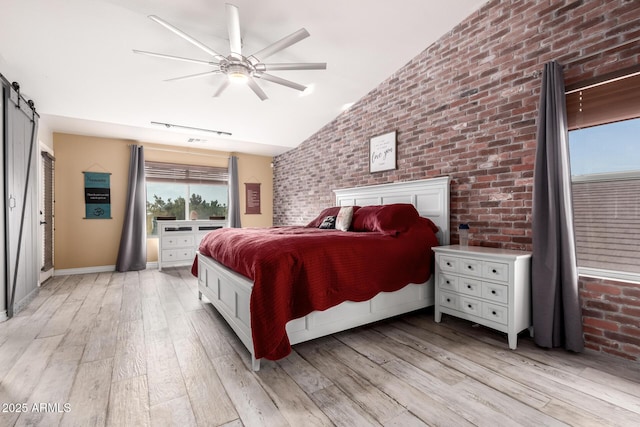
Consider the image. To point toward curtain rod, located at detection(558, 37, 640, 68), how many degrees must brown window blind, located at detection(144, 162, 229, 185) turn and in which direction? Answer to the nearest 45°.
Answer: approximately 45° to its left

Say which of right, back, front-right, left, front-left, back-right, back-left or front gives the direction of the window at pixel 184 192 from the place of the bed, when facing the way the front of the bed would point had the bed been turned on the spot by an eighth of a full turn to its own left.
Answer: back-right

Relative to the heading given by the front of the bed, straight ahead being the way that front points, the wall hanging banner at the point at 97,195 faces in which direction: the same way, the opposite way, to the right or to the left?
to the left

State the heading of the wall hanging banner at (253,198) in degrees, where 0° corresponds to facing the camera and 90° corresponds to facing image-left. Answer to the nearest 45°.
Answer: approximately 0°

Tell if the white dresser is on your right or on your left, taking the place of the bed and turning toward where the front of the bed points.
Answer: on your right

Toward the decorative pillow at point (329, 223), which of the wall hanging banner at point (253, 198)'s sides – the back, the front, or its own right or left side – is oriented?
front

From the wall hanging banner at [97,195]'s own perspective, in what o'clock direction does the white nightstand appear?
The white nightstand is roughly at 11 o'clock from the wall hanging banner.

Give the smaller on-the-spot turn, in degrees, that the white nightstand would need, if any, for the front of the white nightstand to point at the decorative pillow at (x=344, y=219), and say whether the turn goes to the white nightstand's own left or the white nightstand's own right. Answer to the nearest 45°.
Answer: approximately 45° to the white nightstand's own right

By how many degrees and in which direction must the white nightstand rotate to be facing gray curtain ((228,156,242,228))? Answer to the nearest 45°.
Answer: approximately 45° to its right

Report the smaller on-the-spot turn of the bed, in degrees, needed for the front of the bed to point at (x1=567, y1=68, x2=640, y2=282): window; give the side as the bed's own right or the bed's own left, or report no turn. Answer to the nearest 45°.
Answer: approximately 135° to the bed's own left

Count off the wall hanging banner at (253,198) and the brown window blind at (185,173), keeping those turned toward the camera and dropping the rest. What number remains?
2
